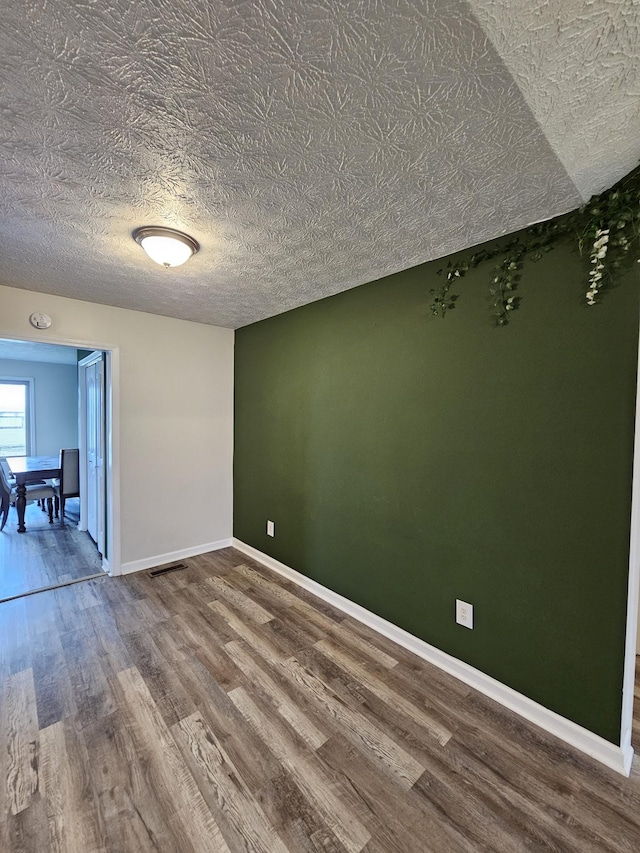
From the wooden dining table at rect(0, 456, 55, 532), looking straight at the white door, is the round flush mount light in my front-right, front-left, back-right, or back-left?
front-right
